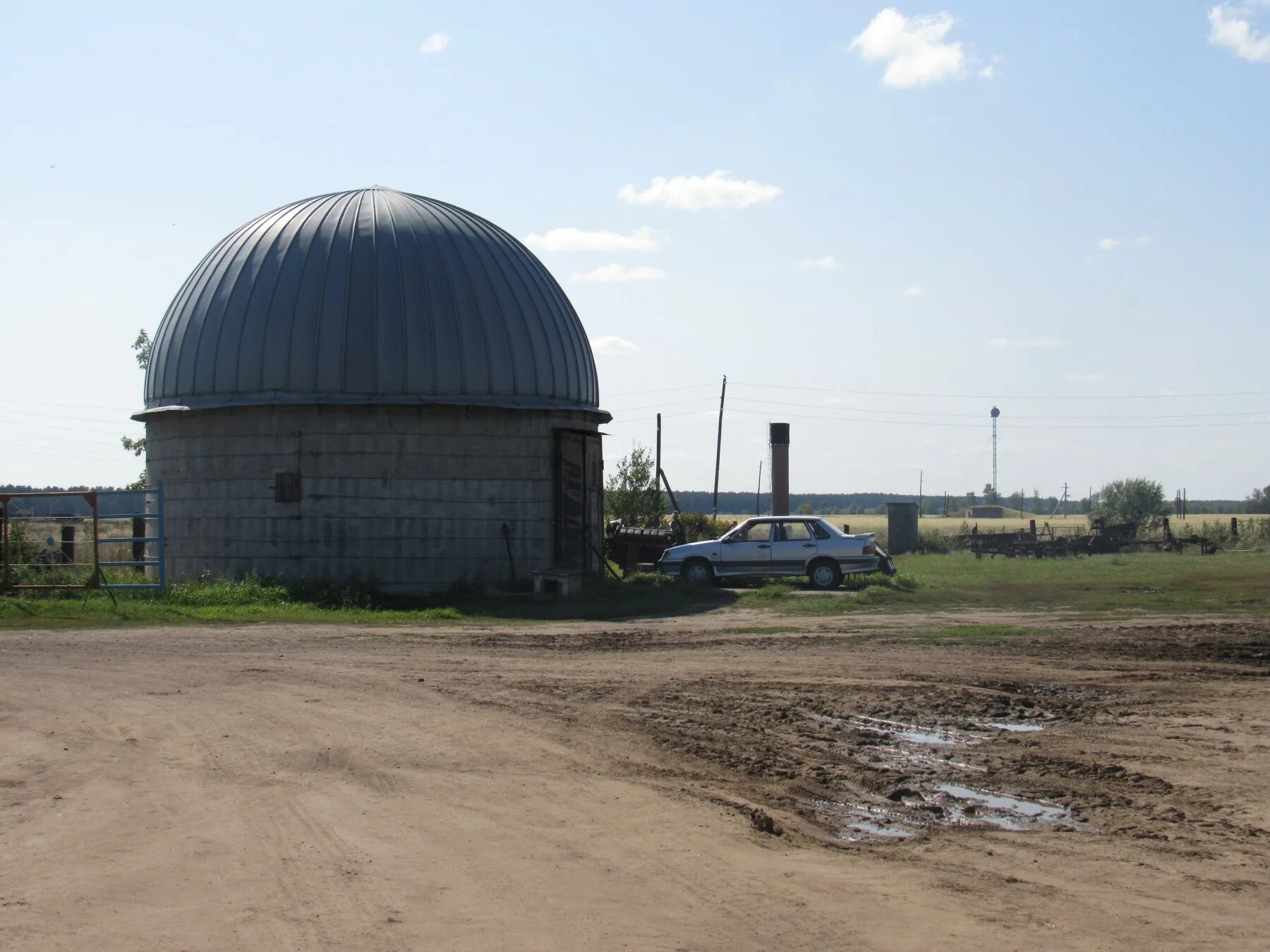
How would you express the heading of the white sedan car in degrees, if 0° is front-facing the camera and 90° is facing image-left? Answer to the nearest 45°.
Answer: approximately 90°

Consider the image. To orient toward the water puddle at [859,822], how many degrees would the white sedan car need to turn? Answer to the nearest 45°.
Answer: approximately 90° to its left

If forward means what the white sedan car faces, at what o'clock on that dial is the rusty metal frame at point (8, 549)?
The rusty metal frame is roughly at 11 o'clock from the white sedan car.

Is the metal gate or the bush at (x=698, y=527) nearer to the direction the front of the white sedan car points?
the metal gate

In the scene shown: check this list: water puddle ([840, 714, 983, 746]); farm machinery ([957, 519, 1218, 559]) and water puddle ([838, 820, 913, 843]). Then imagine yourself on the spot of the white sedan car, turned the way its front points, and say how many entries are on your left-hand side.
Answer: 2

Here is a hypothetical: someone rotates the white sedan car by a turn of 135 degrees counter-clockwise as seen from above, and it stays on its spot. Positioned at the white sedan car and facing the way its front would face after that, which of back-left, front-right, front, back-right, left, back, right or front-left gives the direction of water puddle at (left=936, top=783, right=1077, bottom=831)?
front-right

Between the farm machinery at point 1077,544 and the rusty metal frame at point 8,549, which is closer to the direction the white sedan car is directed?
the rusty metal frame

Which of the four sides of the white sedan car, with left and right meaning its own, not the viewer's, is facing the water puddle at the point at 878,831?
left

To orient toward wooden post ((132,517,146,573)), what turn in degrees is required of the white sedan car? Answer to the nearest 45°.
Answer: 0° — it already faces it

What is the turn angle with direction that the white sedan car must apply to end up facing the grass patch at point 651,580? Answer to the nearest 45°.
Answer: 0° — it already faces it

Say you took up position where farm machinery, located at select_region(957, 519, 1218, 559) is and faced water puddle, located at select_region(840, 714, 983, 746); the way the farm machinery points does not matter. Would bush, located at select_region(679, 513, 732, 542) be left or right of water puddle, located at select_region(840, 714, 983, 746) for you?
right
